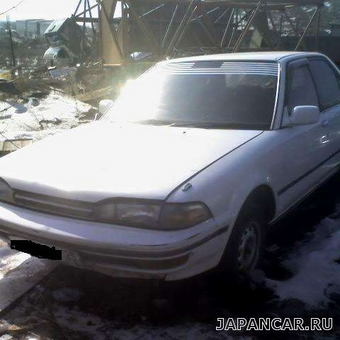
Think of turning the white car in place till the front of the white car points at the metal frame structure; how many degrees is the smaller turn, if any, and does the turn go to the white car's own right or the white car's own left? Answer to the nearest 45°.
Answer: approximately 135° to the white car's own right

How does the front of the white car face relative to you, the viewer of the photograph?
facing the viewer and to the left of the viewer
